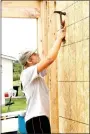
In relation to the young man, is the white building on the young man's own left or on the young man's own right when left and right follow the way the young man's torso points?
on the young man's own left

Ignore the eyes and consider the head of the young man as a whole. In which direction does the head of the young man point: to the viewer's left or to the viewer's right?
to the viewer's right

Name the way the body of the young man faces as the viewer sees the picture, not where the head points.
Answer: to the viewer's right
